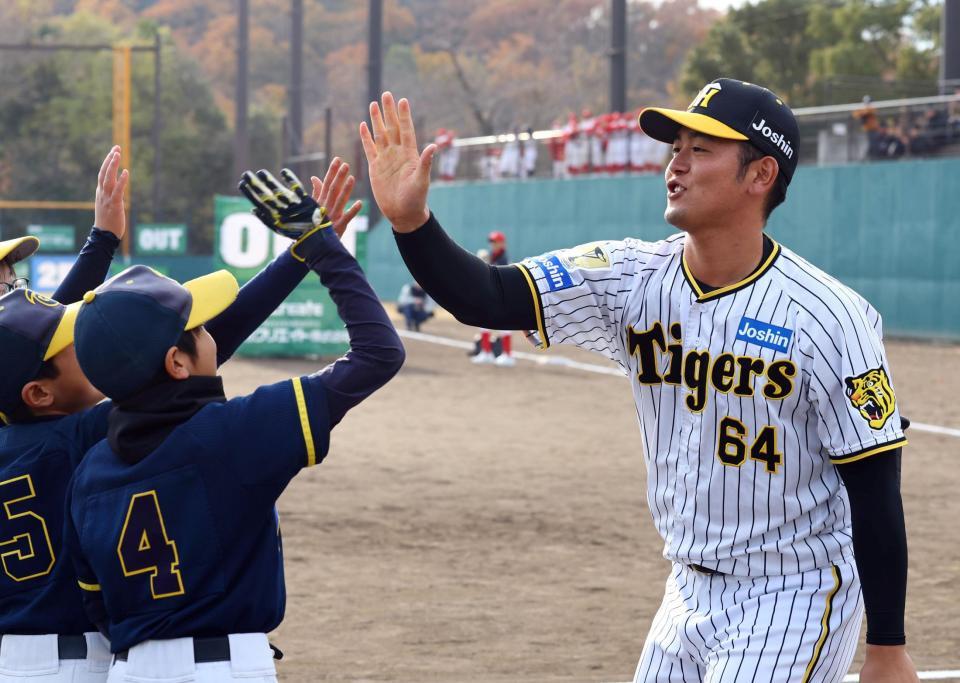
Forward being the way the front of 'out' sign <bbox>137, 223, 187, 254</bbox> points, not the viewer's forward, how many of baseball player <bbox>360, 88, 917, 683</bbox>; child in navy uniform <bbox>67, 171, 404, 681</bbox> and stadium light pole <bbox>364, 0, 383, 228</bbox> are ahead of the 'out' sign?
2

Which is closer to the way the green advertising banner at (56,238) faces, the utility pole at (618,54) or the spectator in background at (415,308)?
the spectator in background

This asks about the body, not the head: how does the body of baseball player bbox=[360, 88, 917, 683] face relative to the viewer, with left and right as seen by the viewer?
facing the viewer and to the left of the viewer

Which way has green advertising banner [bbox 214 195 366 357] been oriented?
toward the camera

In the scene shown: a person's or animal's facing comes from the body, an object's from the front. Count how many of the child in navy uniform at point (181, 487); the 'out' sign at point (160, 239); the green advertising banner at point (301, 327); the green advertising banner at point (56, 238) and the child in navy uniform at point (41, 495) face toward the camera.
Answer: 3

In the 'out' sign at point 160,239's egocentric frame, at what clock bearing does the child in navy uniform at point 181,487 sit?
The child in navy uniform is roughly at 12 o'clock from the 'out' sign.

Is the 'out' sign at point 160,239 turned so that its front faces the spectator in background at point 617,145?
no

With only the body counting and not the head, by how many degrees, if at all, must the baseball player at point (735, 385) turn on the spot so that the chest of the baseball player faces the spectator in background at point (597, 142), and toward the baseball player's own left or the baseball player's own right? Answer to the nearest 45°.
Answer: approximately 135° to the baseball player's own right

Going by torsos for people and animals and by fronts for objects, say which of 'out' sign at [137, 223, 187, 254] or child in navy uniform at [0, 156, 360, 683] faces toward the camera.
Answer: the 'out' sign

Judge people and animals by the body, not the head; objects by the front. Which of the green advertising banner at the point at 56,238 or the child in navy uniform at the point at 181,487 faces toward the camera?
the green advertising banner

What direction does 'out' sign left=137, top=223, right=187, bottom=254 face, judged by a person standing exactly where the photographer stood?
facing the viewer

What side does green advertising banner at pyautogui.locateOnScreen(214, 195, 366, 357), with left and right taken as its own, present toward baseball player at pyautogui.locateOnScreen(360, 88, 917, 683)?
front

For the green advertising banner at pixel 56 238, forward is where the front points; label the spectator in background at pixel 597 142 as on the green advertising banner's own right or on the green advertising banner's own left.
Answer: on the green advertising banner's own left
